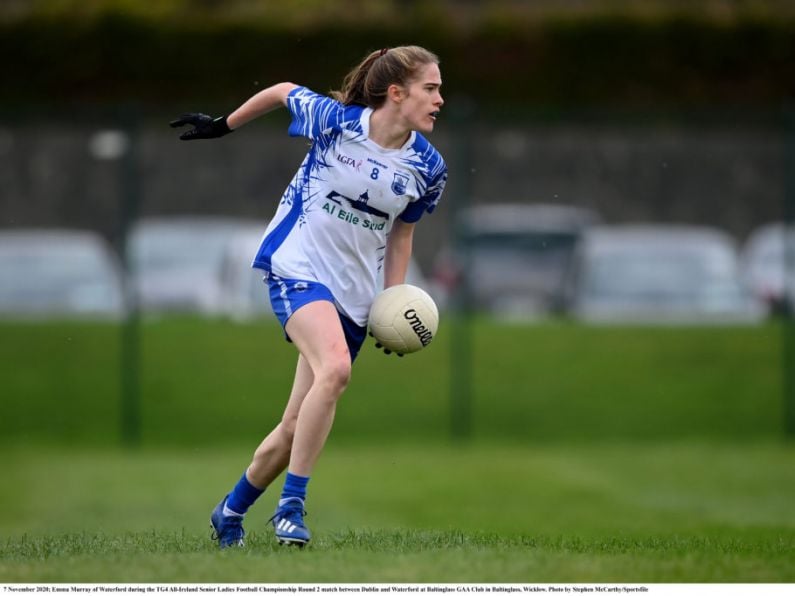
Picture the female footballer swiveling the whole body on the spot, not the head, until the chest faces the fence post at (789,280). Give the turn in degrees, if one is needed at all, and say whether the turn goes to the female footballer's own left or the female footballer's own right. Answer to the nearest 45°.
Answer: approximately 90° to the female footballer's own left

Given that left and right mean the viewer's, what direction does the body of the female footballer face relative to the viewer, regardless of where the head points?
facing the viewer and to the right of the viewer

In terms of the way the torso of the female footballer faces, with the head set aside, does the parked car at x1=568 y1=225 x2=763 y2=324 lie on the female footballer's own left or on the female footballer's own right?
on the female footballer's own left

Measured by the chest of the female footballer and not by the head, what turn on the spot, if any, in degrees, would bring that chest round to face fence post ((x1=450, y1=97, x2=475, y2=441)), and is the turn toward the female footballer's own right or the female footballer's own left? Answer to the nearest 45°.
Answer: approximately 135° to the female footballer's own left

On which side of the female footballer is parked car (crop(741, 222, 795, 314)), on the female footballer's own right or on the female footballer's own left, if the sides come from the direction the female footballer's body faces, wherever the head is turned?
on the female footballer's own left

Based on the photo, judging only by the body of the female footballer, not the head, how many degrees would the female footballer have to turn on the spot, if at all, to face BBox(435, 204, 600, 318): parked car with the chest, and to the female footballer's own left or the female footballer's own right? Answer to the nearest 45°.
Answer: approximately 135° to the female footballer's own left

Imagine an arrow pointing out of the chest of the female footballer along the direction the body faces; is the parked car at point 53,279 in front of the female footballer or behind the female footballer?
behind
